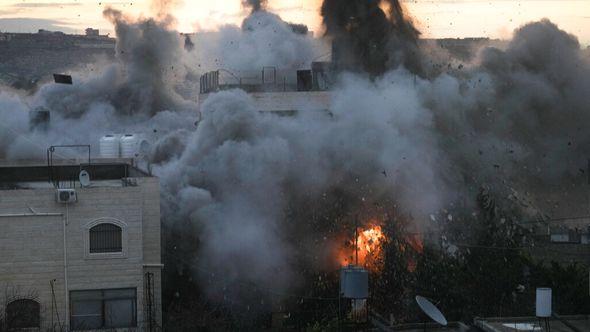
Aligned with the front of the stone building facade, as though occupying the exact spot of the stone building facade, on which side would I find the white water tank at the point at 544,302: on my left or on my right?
on my left

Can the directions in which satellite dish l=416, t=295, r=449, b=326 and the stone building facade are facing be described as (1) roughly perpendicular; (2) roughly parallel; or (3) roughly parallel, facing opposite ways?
roughly perpendicular

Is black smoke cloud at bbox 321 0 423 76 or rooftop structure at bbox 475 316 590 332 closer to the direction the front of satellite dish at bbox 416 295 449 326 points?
the rooftop structure

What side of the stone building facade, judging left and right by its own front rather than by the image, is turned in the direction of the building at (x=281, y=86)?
back

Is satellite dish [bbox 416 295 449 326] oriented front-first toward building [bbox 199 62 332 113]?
no

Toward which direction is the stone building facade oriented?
toward the camera

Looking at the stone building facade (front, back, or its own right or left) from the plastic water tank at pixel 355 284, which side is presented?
left

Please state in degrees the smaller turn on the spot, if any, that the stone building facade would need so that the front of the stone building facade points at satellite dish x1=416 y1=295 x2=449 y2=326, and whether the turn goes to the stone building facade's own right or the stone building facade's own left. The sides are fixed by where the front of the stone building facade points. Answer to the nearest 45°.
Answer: approximately 45° to the stone building facade's own left

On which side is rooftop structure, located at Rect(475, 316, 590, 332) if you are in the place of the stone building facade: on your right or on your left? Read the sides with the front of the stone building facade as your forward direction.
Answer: on your left

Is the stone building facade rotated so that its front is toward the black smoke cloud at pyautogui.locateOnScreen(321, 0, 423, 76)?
no
